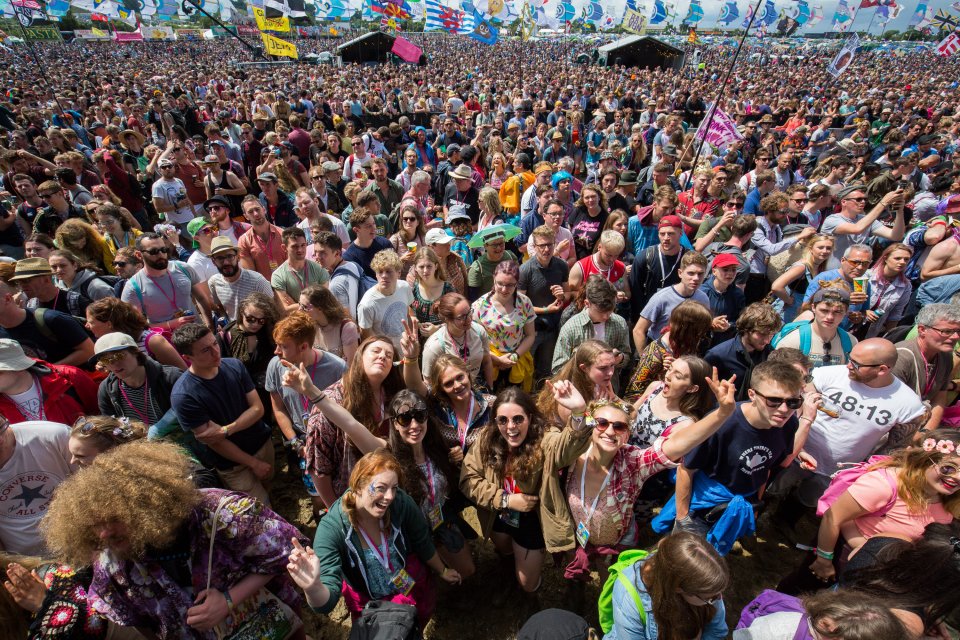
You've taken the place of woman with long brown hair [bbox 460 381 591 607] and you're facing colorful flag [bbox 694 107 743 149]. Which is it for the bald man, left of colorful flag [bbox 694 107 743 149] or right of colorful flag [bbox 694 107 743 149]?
right

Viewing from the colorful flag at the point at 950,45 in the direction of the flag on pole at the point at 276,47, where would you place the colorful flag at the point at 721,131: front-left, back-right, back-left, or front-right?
front-left

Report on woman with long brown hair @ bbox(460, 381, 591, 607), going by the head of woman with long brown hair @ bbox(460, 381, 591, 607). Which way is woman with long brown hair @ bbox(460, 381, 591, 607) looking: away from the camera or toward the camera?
toward the camera

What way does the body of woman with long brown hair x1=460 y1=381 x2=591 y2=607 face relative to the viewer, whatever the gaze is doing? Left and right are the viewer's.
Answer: facing the viewer

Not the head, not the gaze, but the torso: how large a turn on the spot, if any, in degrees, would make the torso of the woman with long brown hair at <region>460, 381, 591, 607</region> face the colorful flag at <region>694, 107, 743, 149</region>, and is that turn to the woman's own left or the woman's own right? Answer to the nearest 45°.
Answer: approximately 180°

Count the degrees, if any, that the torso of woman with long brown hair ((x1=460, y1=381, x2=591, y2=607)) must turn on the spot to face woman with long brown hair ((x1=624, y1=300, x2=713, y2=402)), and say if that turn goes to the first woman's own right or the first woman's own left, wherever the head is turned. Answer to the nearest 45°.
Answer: approximately 135° to the first woman's own left

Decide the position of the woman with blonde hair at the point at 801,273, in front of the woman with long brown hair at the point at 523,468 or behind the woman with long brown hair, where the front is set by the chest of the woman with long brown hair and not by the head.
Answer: behind

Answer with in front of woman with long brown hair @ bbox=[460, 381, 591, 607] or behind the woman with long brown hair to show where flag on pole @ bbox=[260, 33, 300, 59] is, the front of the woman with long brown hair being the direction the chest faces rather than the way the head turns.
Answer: behind

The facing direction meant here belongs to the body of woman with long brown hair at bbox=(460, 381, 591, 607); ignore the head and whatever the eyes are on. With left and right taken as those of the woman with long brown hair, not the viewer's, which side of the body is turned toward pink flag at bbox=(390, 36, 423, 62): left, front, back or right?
back

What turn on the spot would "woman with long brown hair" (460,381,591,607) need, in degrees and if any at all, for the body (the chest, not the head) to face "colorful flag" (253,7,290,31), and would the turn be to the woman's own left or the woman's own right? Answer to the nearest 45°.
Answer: approximately 135° to the woman's own right
